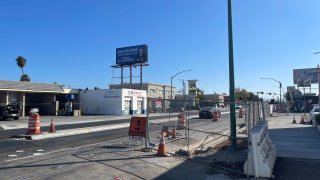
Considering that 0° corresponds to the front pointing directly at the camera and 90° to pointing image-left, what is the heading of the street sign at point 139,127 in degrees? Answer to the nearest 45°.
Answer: approximately 0°

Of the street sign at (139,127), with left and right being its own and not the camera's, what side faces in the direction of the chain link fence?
left

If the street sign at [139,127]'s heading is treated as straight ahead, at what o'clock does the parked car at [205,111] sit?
The parked car is roughly at 8 o'clock from the street sign.

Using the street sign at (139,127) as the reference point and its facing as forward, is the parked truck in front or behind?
behind
